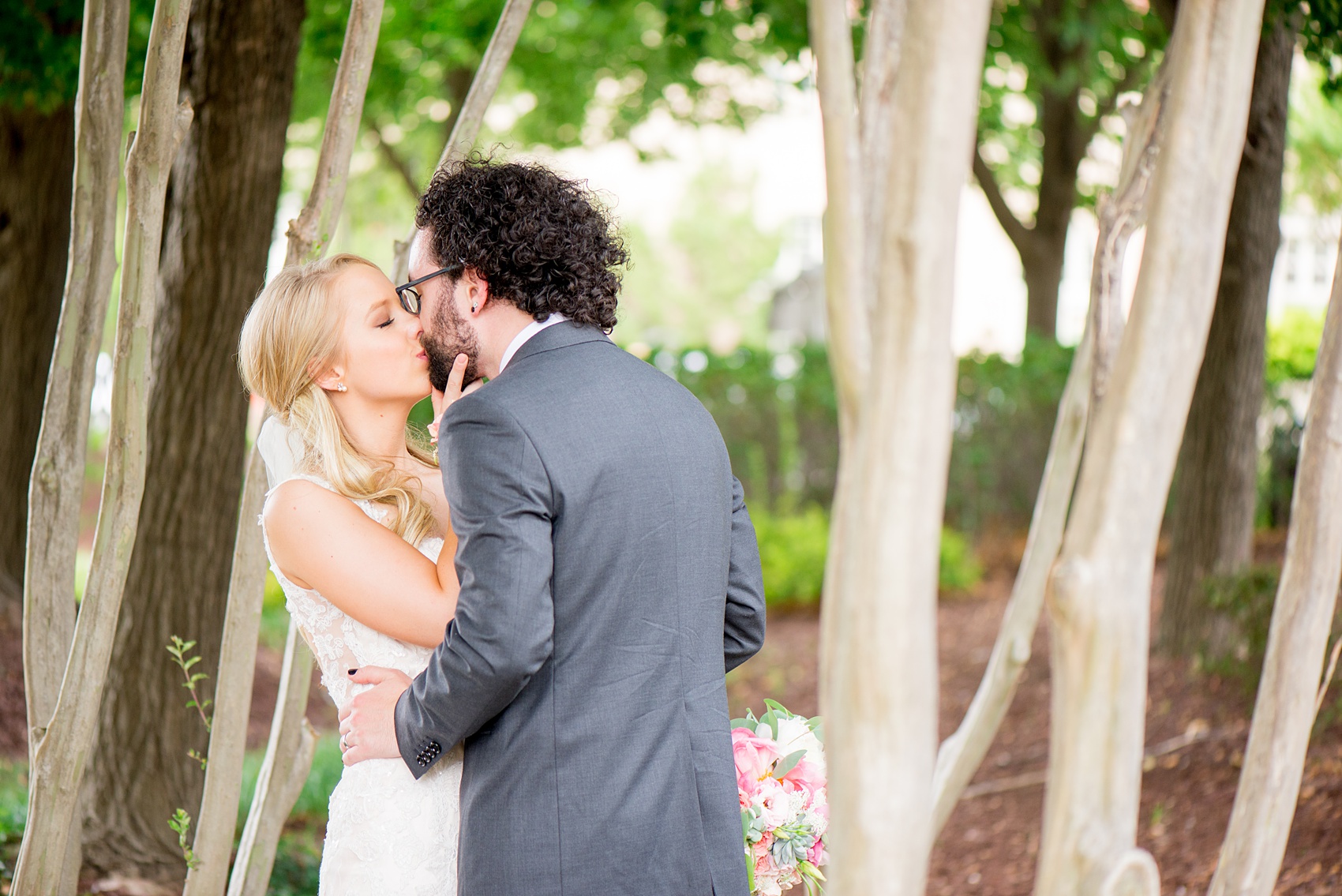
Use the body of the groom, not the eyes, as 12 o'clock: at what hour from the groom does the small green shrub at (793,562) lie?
The small green shrub is roughly at 2 o'clock from the groom.

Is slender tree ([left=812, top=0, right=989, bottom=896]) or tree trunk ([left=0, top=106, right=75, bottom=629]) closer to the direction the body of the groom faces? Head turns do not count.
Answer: the tree trunk

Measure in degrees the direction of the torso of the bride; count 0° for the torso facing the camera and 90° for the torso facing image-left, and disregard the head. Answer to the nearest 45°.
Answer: approximately 270°

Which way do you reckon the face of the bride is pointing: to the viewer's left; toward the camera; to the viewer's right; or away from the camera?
to the viewer's right

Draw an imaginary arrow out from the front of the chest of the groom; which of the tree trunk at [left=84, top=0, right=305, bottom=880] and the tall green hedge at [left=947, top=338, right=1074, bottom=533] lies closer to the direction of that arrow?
the tree trunk

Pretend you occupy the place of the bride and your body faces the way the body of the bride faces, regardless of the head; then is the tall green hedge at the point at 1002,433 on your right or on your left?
on your left

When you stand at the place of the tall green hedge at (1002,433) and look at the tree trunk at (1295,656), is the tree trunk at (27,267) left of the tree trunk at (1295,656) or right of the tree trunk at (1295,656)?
right

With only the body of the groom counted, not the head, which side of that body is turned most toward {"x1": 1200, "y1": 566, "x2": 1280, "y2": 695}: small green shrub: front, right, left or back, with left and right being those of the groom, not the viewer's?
right

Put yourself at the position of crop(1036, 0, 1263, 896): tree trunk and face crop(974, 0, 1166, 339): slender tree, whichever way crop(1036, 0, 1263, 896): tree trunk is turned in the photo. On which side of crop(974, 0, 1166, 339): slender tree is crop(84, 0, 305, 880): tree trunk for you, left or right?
left

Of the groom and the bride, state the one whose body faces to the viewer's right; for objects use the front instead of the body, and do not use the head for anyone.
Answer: the bride

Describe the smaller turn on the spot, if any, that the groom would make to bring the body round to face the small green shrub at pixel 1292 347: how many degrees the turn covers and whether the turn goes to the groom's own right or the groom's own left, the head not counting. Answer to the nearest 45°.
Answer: approximately 90° to the groom's own right

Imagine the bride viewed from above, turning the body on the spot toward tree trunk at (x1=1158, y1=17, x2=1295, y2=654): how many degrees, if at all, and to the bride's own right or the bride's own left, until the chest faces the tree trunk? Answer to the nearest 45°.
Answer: approximately 45° to the bride's own left

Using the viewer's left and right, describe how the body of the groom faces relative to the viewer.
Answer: facing away from the viewer and to the left of the viewer
